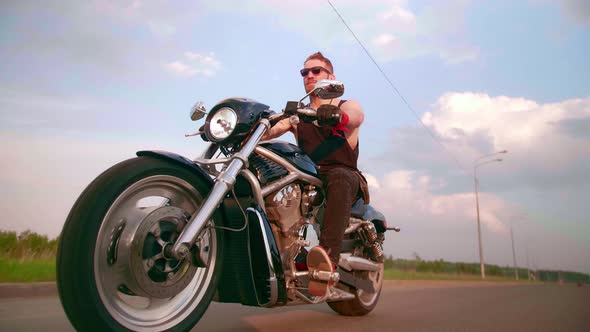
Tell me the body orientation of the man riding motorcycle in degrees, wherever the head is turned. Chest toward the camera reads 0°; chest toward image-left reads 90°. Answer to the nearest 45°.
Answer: approximately 45°

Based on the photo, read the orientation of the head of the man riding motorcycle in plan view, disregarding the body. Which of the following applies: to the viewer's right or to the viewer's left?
to the viewer's left

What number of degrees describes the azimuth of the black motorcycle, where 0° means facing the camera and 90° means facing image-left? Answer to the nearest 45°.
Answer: approximately 45°
